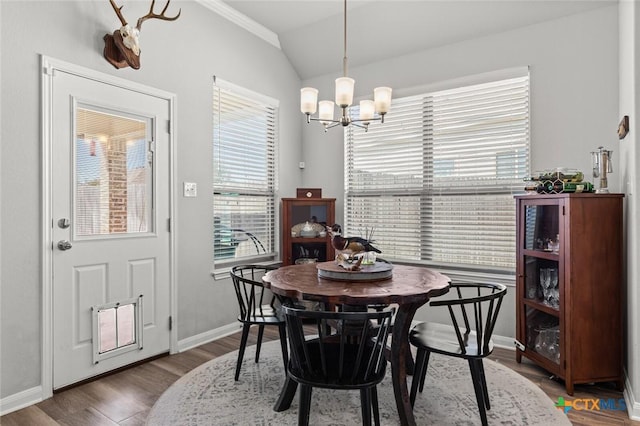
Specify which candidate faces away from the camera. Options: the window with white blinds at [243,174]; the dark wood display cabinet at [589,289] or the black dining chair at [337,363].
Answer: the black dining chair

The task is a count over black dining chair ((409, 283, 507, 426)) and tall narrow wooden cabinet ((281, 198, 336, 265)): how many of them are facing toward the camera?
1

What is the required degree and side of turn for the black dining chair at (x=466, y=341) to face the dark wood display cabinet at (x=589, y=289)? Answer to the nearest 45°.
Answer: approximately 90° to its right

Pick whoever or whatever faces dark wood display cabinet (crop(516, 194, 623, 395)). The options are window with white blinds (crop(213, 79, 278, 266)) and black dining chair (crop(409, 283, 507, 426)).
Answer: the window with white blinds

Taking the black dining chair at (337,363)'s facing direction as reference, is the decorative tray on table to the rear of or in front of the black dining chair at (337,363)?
in front

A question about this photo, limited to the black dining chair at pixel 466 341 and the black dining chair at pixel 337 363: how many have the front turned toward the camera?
0

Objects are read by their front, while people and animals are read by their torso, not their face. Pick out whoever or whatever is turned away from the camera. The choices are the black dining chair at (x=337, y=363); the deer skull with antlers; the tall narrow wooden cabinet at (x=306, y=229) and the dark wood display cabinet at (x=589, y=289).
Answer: the black dining chair

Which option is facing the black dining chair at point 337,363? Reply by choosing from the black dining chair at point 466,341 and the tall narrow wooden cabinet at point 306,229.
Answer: the tall narrow wooden cabinet

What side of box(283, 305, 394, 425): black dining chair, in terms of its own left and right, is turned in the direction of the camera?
back

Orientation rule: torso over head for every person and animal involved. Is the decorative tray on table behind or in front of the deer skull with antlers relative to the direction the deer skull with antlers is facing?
in front

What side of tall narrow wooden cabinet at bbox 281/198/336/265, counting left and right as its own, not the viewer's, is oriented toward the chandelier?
front

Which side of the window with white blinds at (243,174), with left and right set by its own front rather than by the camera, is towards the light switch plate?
right

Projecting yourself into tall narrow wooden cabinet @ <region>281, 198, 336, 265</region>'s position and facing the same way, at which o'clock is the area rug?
The area rug is roughly at 12 o'clock from the tall narrow wooden cabinet.

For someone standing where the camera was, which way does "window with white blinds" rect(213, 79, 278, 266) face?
facing the viewer and to the right of the viewer
